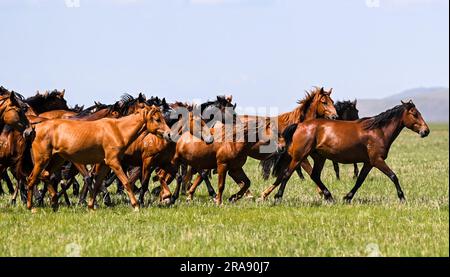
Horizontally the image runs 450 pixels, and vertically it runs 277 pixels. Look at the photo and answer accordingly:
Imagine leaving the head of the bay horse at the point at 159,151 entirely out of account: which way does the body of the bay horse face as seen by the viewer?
to the viewer's right

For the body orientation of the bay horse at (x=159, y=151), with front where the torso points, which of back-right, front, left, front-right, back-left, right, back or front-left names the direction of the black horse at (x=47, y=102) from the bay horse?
back-left

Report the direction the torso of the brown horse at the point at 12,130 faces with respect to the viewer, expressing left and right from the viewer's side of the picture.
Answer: facing the viewer and to the right of the viewer

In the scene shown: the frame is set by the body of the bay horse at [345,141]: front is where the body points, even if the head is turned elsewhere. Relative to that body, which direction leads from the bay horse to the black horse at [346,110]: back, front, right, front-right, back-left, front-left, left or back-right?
left

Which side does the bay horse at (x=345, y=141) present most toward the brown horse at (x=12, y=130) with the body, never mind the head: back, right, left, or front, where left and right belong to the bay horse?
back

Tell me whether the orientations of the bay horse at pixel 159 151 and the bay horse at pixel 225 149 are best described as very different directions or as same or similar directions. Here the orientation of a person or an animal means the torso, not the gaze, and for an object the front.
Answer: same or similar directions

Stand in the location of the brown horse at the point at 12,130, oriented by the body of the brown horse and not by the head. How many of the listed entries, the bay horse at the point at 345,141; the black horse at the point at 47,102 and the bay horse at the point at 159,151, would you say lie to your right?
0

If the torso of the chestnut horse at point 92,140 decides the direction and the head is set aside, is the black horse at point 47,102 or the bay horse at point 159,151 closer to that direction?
the bay horse

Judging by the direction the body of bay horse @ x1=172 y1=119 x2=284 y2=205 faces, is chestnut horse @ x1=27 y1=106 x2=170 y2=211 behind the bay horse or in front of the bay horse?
behind

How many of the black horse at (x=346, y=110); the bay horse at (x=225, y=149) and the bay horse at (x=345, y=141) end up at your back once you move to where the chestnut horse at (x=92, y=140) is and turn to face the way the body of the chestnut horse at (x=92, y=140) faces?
0

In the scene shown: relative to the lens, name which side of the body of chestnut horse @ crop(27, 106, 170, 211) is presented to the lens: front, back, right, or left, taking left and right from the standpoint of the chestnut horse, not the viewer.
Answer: right

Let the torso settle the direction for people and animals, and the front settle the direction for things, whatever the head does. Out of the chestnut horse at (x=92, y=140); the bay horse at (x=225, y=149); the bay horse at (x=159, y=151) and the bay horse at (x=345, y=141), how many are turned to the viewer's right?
4

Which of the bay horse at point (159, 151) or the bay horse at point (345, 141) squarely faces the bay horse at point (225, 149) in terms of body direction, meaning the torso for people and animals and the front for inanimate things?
the bay horse at point (159, 151)

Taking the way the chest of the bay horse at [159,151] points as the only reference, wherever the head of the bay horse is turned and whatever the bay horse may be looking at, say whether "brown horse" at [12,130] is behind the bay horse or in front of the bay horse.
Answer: behind

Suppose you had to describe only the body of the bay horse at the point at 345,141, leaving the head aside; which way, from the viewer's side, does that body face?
to the viewer's right

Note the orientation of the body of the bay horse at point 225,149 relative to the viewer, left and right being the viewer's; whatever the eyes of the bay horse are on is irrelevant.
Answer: facing to the right of the viewer
